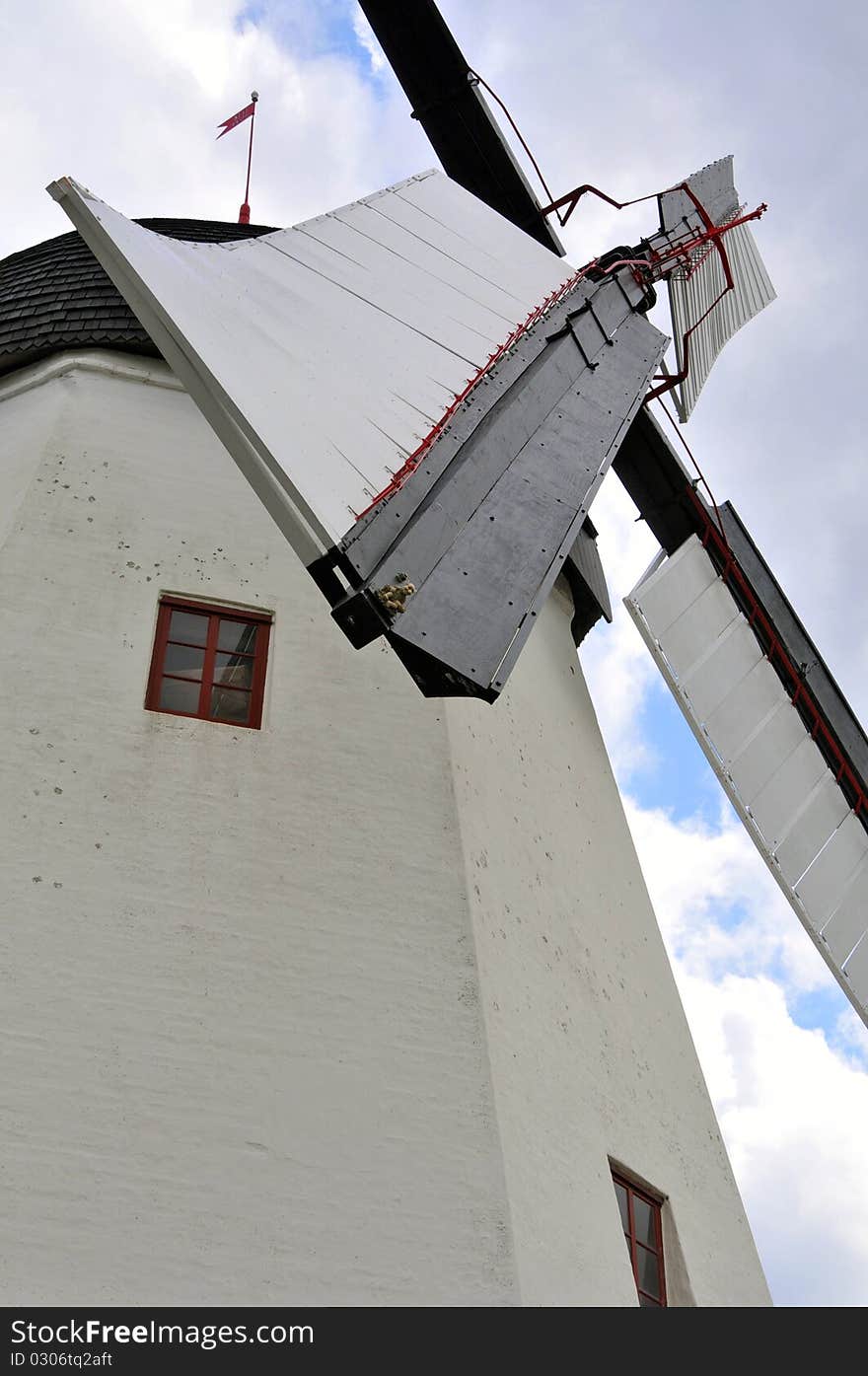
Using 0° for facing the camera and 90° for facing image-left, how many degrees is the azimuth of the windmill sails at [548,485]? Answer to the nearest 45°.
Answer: approximately 315°

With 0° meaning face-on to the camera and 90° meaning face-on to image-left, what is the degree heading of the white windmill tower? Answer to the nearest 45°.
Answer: approximately 315°
